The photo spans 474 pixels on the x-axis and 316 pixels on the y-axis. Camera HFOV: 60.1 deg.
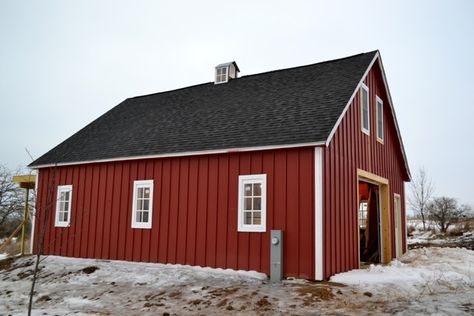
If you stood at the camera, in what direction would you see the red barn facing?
facing the viewer and to the right of the viewer

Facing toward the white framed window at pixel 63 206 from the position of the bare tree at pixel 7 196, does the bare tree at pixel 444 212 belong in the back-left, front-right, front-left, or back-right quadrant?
front-left

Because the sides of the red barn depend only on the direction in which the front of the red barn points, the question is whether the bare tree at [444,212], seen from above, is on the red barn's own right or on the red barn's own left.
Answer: on the red barn's own left

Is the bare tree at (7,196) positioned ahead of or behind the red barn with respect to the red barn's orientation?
behind

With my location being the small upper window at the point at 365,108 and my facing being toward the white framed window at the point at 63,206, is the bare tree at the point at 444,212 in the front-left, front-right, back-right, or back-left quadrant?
back-right

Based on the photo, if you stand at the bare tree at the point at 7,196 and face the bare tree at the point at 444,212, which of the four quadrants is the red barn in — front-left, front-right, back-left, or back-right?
front-right

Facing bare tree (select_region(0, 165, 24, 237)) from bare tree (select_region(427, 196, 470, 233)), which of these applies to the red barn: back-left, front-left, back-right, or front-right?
front-left
